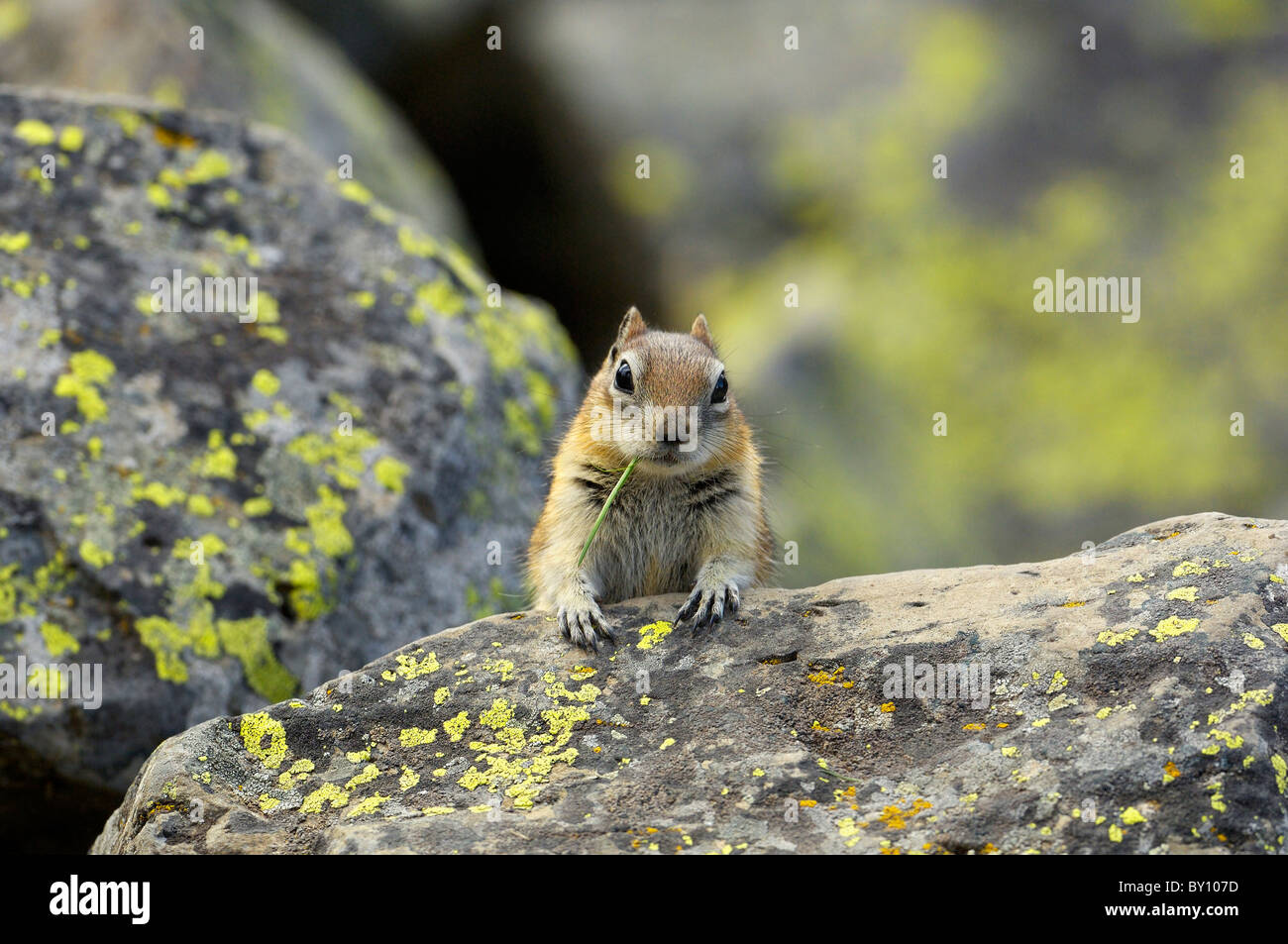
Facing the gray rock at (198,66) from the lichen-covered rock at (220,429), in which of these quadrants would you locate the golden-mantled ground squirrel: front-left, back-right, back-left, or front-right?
back-right

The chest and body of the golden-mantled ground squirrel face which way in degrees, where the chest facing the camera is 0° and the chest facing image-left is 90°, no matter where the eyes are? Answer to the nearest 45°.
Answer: approximately 0°

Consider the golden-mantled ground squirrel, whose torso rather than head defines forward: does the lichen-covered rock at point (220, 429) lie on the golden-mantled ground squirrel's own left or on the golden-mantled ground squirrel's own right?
on the golden-mantled ground squirrel's own right

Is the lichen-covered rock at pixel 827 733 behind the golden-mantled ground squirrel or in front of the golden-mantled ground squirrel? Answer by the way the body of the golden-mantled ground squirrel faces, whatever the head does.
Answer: in front
